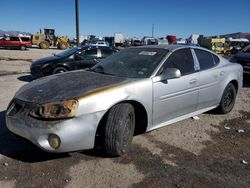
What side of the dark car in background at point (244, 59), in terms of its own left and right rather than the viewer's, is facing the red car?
right

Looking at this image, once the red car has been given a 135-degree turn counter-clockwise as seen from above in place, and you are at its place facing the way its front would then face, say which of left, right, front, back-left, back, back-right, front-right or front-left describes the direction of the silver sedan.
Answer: front-right

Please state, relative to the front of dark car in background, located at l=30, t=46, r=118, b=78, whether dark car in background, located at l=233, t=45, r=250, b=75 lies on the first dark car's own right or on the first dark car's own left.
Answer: on the first dark car's own left

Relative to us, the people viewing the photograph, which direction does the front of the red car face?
facing to the left of the viewer

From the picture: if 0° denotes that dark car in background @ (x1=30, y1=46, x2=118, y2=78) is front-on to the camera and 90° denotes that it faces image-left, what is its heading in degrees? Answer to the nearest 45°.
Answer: approximately 45°

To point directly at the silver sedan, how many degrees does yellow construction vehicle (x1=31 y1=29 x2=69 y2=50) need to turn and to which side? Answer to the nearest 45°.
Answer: approximately 90° to its right

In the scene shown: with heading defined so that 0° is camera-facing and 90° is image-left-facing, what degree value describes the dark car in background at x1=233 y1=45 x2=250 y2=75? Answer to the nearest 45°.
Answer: approximately 45°

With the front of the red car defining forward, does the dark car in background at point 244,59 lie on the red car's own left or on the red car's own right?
on the red car's own left

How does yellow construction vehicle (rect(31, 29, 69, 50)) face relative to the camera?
to the viewer's right
